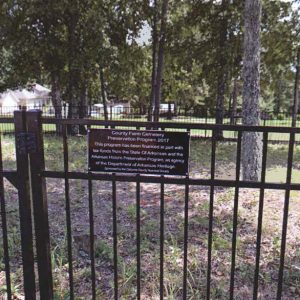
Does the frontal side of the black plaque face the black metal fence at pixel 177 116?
no

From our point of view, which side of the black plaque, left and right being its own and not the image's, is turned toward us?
front

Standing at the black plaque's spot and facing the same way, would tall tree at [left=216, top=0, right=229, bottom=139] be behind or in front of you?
behind
